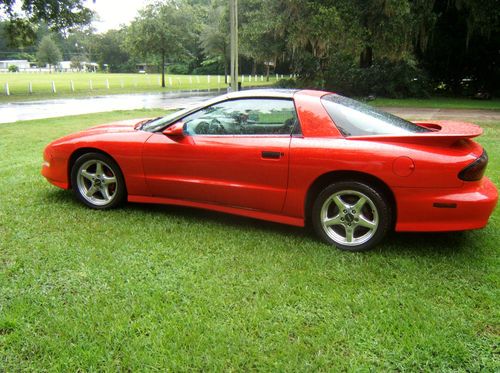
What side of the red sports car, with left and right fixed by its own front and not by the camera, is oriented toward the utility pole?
right

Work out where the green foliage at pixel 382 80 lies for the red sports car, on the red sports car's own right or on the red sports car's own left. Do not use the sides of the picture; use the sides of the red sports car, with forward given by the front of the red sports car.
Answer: on the red sports car's own right

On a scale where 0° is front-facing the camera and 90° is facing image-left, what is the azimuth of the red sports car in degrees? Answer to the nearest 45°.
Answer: approximately 90°
